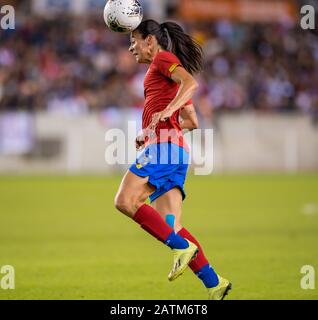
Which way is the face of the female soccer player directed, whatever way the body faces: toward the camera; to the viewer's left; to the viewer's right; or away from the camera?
to the viewer's left

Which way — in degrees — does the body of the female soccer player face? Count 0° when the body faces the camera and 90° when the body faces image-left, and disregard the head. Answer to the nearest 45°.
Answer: approximately 90°
